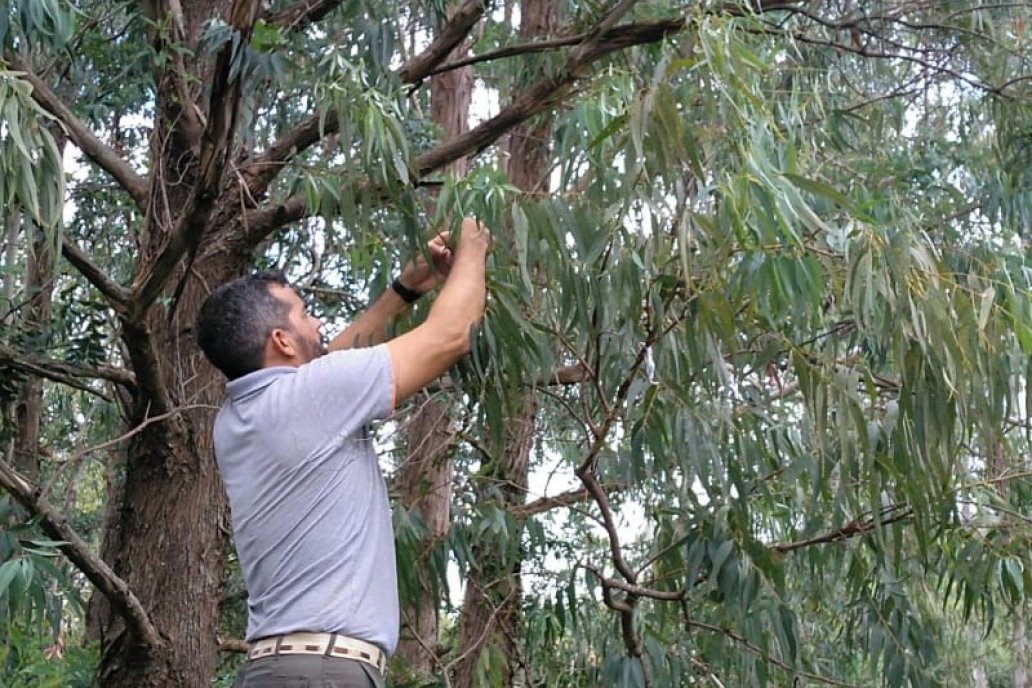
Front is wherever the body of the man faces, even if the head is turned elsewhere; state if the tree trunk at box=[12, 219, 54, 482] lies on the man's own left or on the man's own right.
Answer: on the man's own left

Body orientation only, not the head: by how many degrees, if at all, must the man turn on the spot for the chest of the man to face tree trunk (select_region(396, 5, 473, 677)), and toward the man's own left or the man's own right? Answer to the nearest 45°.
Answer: approximately 45° to the man's own left

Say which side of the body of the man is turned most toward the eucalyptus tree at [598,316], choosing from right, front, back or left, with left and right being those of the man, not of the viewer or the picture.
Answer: front

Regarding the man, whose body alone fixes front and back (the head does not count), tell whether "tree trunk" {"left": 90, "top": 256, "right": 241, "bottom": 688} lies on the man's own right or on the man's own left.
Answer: on the man's own left

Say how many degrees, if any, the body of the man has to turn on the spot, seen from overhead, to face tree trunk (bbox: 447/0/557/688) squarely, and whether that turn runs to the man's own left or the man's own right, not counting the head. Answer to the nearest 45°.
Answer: approximately 45° to the man's own left

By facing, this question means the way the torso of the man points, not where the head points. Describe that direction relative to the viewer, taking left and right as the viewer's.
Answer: facing away from the viewer and to the right of the viewer
